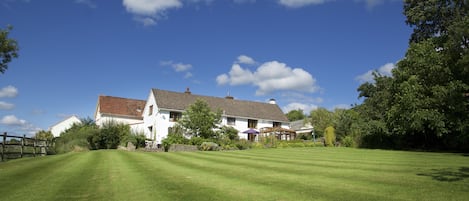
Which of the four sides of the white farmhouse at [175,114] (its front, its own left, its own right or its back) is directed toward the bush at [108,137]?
right

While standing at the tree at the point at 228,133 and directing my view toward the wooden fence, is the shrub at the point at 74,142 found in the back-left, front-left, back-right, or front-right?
front-right

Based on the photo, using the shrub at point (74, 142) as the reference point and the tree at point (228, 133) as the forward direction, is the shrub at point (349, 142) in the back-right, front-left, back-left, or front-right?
front-right

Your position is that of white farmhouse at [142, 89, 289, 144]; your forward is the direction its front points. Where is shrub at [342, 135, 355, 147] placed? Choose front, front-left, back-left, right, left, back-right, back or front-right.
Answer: front

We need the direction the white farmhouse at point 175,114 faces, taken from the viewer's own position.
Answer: facing the viewer and to the right of the viewer

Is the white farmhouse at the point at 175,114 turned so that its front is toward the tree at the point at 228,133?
yes

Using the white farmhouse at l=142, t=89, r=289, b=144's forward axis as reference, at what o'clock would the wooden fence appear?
The wooden fence is roughly at 2 o'clock from the white farmhouse.

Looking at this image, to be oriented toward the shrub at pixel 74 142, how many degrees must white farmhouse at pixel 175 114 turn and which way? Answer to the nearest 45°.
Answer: approximately 90° to its right

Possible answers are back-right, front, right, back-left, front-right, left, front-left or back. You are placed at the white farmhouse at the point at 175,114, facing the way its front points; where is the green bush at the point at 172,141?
front-right
